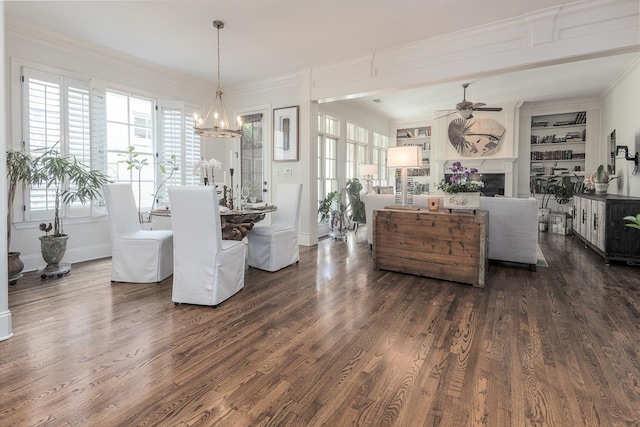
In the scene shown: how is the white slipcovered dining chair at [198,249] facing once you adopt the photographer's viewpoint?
facing away from the viewer and to the right of the viewer

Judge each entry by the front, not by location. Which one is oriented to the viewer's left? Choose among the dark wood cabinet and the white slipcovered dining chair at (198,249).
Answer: the dark wood cabinet

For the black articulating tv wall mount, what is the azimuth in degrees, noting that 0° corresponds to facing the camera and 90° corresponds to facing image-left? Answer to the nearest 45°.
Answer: approximately 90°

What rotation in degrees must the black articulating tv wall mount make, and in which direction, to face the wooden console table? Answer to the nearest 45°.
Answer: approximately 45° to its left

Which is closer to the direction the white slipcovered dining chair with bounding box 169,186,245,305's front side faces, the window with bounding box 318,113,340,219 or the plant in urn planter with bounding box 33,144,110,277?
the window

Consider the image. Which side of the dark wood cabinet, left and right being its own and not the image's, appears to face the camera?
left

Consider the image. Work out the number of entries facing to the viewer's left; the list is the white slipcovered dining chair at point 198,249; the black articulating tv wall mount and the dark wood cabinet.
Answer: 2
